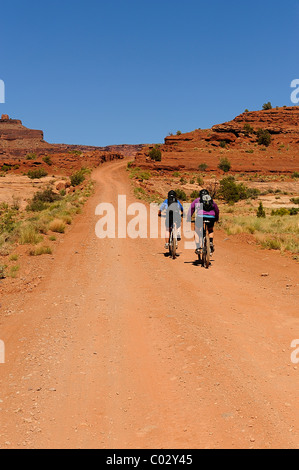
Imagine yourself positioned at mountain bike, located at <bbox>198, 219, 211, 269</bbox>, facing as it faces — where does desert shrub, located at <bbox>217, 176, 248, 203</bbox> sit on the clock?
The desert shrub is roughly at 12 o'clock from the mountain bike.

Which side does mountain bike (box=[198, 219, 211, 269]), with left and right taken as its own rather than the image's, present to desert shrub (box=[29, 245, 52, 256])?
left

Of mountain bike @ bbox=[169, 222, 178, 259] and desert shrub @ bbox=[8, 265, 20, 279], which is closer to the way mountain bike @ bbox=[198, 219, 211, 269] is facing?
the mountain bike

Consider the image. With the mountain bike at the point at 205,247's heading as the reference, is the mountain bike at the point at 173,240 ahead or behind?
ahead

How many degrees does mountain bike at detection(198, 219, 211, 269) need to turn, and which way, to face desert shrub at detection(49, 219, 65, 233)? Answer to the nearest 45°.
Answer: approximately 45° to its left

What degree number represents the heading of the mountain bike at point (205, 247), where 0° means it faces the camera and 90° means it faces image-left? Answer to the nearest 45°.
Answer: approximately 180°

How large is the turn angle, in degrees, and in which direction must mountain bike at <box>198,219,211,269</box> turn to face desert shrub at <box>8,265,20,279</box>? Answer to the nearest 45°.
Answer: approximately 90° to its left

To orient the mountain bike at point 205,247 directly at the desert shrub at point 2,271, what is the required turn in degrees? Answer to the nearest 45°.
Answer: approximately 90° to its left

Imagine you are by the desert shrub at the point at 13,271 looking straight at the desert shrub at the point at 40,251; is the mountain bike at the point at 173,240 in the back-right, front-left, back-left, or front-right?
front-right

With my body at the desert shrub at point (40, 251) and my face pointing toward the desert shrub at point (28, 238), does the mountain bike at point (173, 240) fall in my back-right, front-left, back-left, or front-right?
back-right
